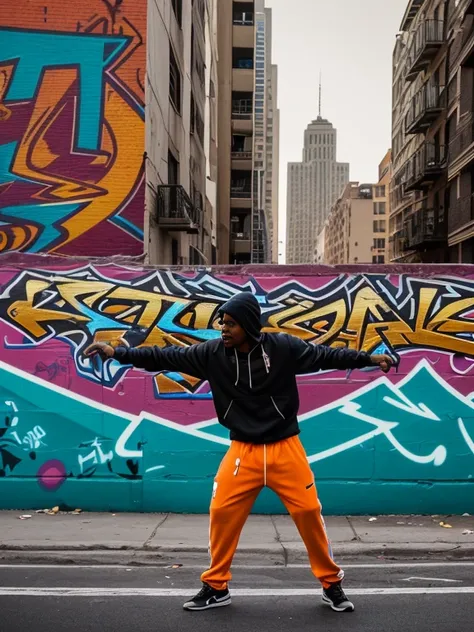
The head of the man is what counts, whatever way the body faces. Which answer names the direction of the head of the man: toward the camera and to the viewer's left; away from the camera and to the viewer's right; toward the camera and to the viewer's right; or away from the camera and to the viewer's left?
toward the camera and to the viewer's left

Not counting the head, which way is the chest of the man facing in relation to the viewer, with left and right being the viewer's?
facing the viewer
